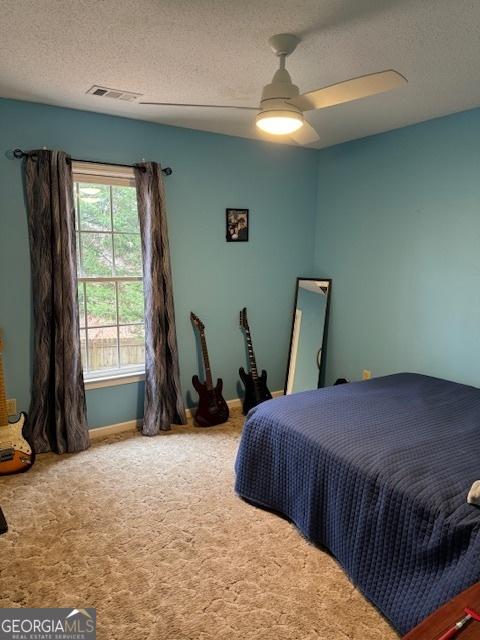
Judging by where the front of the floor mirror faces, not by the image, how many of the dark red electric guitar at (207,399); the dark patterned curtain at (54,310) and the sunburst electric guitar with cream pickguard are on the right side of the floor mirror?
3

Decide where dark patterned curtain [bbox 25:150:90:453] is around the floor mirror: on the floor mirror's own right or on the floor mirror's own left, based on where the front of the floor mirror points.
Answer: on the floor mirror's own right

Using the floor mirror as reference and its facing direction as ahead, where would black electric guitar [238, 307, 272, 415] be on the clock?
The black electric guitar is roughly at 3 o'clock from the floor mirror.

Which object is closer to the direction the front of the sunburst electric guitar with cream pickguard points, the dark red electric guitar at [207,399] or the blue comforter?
the blue comforter

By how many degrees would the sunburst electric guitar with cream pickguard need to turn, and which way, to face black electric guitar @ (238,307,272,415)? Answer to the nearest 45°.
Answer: approximately 90° to its left

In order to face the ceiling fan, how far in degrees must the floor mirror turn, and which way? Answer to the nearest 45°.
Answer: approximately 45° to its right

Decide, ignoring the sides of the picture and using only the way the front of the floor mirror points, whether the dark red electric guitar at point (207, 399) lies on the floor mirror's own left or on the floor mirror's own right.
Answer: on the floor mirror's own right

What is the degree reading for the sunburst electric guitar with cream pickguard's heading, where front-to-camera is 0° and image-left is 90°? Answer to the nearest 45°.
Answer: approximately 0°

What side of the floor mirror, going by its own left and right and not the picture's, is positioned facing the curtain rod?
right

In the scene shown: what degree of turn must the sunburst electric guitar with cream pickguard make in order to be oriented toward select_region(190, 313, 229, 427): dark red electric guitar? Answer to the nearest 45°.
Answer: approximately 90° to its left
